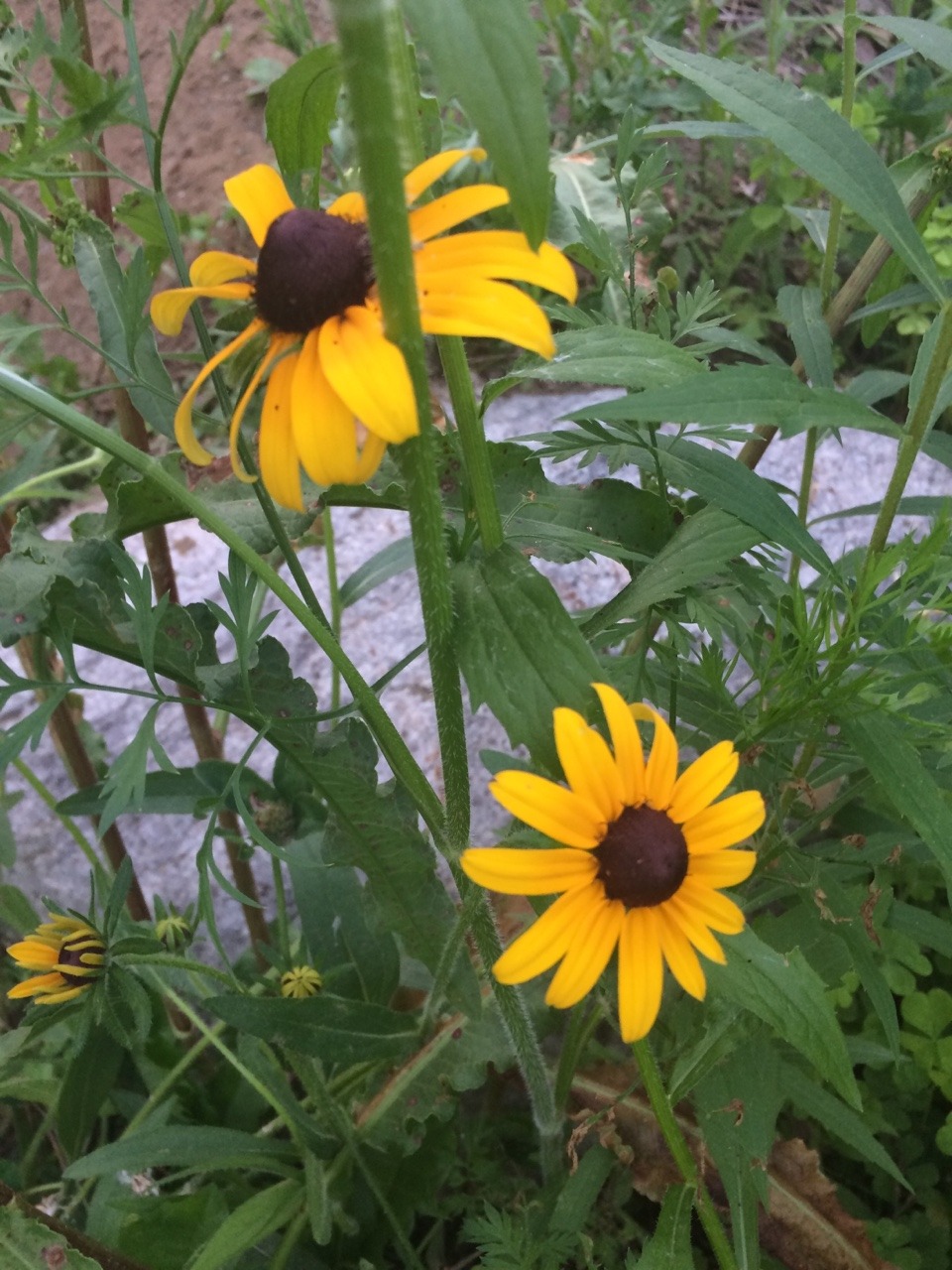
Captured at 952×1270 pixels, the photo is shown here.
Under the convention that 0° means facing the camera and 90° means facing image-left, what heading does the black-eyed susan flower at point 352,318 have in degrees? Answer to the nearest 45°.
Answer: approximately 45°
